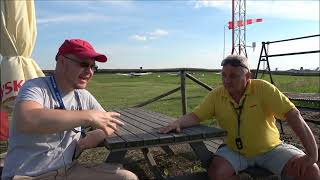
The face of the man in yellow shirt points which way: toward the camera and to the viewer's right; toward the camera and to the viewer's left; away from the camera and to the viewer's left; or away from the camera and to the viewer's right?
toward the camera and to the viewer's left

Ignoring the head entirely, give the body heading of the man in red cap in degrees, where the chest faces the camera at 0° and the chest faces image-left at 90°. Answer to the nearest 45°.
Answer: approximately 315°
